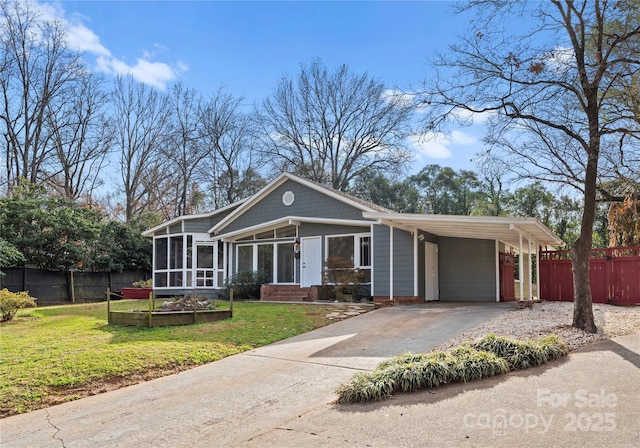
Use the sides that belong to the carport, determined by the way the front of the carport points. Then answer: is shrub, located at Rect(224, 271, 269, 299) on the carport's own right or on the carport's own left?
on the carport's own right

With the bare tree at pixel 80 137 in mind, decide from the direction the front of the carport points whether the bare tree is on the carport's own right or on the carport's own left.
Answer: on the carport's own right

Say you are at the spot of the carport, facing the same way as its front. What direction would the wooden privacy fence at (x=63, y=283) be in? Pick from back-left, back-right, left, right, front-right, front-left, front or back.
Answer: right

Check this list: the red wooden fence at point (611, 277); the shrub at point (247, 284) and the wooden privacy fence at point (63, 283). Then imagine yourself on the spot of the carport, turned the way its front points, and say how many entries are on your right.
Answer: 2

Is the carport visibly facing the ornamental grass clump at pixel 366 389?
yes

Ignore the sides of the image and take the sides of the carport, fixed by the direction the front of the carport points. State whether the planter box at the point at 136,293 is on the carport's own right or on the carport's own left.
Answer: on the carport's own right

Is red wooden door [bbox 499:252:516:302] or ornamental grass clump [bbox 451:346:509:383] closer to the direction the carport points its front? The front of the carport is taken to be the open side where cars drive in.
the ornamental grass clump

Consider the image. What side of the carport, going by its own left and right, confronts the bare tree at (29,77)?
right

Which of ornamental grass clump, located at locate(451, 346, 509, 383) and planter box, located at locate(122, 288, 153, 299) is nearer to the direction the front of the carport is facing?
the ornamental grass clump

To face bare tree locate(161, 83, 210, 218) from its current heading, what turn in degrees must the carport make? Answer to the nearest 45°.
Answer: approximately 135° to its right

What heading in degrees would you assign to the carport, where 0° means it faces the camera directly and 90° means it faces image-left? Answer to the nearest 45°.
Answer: approximately 0°

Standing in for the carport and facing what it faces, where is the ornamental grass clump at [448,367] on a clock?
The ornamental grass clump is roughly at 12 o'clock from the carport.

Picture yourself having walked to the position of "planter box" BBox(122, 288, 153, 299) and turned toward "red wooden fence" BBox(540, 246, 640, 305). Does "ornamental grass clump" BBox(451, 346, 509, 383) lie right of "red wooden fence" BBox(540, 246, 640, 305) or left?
right

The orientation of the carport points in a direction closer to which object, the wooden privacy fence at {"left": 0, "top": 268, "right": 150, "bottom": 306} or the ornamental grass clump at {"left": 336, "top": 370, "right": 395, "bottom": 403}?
the ornamental grass clump

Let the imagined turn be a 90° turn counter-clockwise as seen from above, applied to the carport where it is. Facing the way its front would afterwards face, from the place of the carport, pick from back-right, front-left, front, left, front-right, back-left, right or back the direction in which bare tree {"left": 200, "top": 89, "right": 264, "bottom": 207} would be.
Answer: back-left
